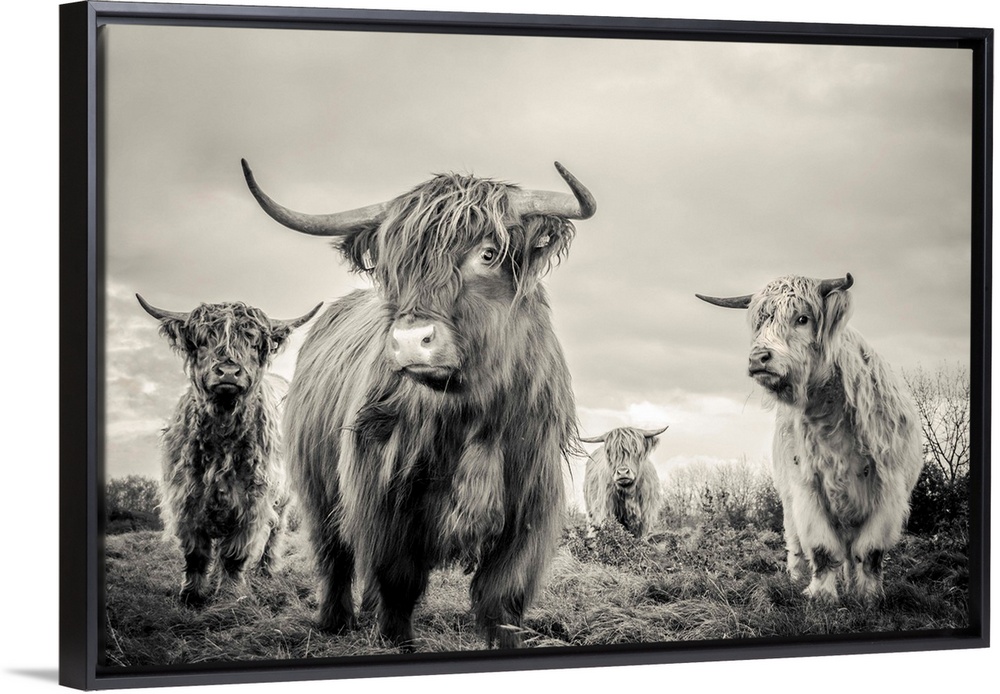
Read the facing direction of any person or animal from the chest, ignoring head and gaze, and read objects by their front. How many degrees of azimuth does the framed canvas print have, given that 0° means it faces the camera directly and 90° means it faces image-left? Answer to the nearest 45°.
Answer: approximately 315°
